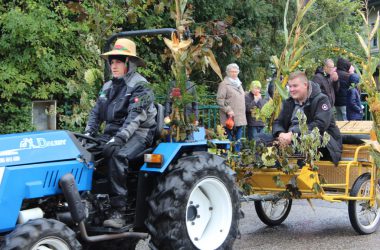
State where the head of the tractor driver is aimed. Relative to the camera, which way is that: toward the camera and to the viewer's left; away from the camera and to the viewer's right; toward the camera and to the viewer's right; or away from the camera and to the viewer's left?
toward the camera and to the viewer's left

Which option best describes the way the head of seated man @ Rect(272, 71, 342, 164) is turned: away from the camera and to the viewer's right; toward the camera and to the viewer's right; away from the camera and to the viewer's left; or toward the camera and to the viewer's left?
toward the camera and to the viewer's left

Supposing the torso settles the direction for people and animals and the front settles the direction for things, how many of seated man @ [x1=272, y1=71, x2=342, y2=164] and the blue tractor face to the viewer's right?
0

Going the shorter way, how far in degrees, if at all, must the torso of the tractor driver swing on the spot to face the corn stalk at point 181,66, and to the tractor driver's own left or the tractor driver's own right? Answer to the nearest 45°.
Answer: approximately 135° to the tractor driver's own left

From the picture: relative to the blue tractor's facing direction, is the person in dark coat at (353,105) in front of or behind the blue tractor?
behind

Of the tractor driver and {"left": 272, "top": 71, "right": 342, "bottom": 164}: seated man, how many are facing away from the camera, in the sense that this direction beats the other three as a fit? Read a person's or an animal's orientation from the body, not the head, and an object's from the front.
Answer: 0

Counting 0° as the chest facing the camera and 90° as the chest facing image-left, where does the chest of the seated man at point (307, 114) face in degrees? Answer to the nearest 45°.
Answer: approximately 45°

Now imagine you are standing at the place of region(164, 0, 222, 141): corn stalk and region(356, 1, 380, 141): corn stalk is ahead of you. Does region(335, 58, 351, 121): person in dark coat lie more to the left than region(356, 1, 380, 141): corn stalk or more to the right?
left

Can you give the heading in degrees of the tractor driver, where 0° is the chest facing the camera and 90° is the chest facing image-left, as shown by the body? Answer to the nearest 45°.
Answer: approximately 45°

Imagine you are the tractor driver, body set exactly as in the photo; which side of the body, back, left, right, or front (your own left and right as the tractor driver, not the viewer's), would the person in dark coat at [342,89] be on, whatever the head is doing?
back

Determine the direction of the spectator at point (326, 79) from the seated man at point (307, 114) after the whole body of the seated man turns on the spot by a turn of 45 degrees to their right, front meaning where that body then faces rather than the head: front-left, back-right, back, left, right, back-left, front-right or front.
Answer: right

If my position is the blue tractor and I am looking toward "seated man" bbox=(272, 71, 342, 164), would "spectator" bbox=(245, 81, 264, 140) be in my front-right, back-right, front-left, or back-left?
front-left

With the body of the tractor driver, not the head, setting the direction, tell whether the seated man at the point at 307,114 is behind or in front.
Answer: behind
